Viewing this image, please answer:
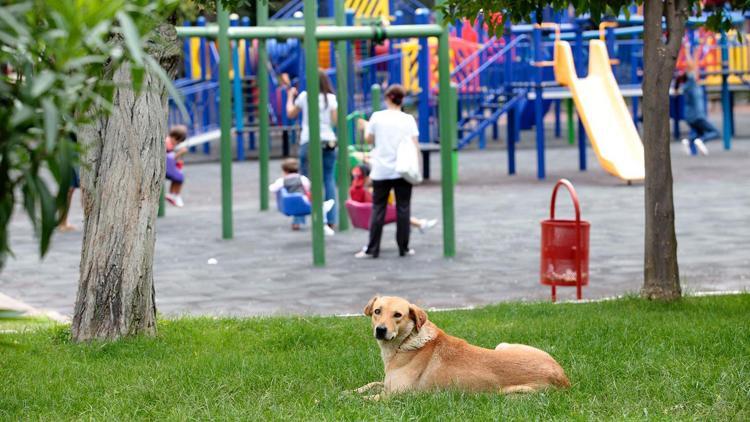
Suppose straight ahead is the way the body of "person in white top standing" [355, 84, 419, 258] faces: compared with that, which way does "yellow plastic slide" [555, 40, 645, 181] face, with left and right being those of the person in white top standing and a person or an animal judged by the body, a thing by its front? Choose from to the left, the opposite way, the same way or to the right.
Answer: the opposite way

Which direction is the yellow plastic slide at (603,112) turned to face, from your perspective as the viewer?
facing the viewer and to the right of the viewer

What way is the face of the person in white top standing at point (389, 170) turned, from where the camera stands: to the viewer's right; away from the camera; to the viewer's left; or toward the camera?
away from the camera

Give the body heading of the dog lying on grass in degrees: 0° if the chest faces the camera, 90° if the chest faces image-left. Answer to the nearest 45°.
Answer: approximately 90°

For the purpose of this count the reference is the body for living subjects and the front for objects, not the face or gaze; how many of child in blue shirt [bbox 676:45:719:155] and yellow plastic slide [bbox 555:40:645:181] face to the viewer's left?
0

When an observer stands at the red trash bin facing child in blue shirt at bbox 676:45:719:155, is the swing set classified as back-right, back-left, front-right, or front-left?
front-left

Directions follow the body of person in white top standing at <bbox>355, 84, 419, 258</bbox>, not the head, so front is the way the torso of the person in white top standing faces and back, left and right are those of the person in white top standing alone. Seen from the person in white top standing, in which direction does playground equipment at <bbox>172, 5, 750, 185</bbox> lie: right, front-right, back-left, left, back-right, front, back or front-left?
front-right

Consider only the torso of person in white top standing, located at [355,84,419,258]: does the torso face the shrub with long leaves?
no

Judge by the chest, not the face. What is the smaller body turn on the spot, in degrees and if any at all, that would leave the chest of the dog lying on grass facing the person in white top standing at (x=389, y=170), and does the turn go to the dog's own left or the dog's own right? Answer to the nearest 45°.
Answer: approximately 90° to the dog's own right

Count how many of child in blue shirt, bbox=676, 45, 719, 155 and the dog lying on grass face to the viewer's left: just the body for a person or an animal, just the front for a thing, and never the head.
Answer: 1

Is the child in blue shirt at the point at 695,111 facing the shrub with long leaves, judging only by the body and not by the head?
no

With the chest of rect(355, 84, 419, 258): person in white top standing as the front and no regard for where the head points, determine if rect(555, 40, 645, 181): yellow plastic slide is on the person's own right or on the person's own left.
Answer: on the person's own right

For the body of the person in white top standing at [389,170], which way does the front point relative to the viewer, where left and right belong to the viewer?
facing away from the viewer and to the left of the viewer

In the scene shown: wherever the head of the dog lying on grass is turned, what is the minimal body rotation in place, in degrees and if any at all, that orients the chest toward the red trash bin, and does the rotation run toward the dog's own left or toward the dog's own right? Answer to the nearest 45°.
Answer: approximately 90° to the dog's own right
